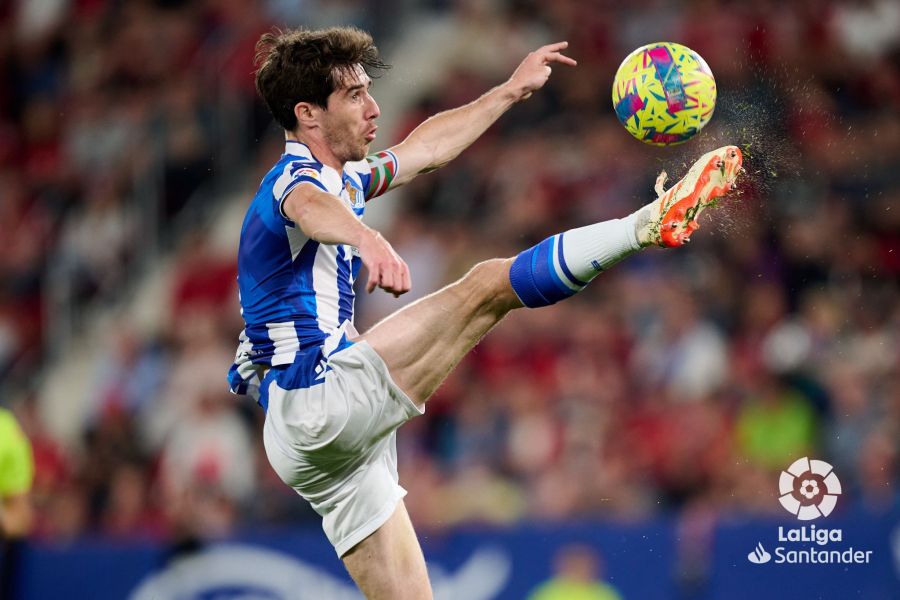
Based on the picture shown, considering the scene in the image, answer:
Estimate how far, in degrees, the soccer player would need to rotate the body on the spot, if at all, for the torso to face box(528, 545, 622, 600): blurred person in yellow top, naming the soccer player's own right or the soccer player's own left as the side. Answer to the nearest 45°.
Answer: approximately 90° to the soccer player's own left

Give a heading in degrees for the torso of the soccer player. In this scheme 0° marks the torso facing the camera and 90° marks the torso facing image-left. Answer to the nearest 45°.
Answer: approximately 270°

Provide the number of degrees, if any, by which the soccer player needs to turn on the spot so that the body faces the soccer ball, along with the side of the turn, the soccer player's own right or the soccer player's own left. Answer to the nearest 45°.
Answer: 0° — they already face it

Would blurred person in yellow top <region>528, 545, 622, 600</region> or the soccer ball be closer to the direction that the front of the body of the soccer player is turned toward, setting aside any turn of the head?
the soccer ball
